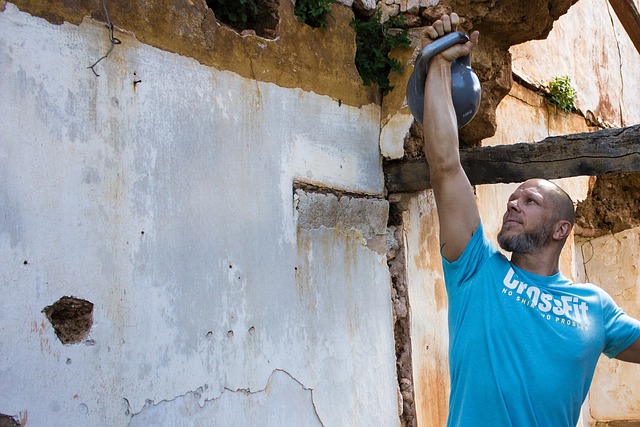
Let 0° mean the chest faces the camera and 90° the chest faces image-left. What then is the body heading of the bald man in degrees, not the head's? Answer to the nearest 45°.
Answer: approximately 0°

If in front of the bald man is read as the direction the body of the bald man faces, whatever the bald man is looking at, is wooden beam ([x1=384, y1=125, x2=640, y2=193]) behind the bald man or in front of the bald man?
behind

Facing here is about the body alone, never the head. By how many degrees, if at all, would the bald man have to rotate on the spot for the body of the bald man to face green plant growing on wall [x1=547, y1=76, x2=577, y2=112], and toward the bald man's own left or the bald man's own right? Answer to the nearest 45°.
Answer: approximately 180°
